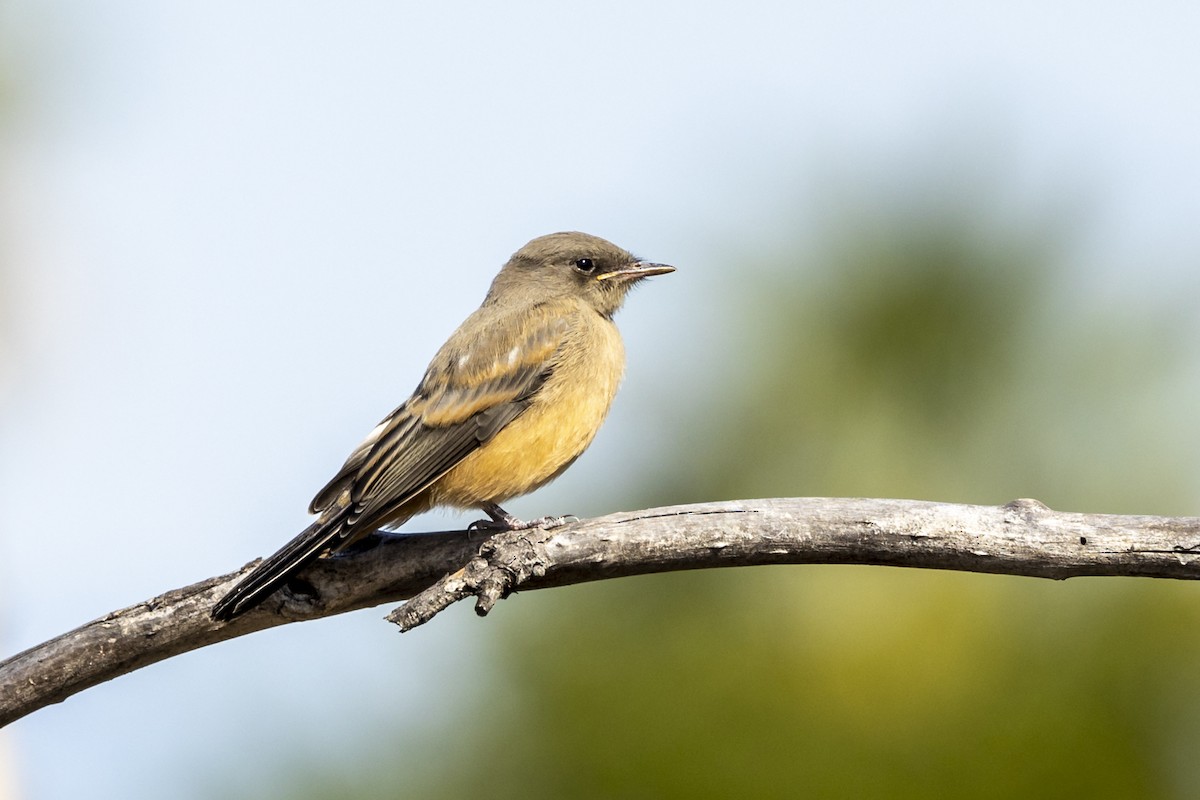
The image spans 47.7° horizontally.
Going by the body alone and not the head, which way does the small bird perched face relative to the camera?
to the viewer's right
